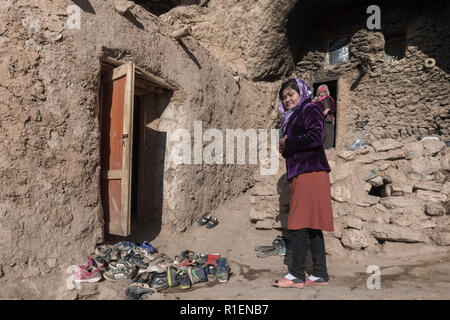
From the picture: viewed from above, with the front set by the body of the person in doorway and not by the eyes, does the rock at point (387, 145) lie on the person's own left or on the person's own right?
on the person's own left

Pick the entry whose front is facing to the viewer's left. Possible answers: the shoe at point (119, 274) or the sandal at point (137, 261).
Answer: the shoe at point (119, 274)

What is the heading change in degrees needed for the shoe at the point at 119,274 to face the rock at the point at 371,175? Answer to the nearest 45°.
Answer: approximately 180°

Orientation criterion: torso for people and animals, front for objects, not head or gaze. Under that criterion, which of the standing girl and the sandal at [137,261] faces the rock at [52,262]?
the standing girl

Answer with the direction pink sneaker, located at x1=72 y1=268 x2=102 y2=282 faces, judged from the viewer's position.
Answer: facing to the left of the viewer

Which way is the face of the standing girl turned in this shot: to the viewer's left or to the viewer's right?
to the viewer's left

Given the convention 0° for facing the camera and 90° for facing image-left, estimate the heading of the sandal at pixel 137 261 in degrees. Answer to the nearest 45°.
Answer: approximately 315°

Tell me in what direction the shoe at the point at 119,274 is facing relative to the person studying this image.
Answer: facing to the left of the viewer

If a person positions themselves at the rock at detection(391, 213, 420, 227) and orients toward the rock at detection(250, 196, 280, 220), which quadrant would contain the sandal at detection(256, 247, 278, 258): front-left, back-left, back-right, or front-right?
front-left

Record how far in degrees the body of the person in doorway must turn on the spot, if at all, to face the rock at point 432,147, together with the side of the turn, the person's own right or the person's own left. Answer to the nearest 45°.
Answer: approximately 45° to the person's own left
